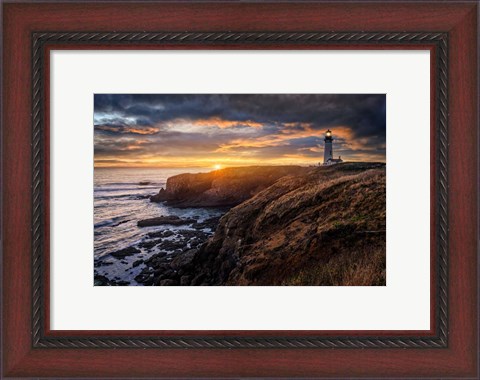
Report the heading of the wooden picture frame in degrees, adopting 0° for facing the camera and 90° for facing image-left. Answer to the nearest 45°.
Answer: approximately 0°
